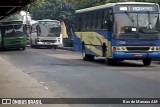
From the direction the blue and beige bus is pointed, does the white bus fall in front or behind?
behind

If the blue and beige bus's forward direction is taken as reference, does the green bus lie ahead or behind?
behind

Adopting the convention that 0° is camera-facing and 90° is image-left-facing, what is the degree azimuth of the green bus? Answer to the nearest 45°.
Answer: approximately 0°

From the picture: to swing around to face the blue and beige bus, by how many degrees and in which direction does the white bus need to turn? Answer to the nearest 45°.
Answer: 0° — it already faces it

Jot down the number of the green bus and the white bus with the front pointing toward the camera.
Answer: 2
